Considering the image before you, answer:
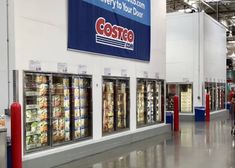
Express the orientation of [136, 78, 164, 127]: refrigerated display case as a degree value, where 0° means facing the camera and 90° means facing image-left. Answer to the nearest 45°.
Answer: approximately 315°

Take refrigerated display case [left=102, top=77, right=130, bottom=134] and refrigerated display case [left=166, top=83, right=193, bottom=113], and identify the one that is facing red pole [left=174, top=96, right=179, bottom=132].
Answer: refrigerated display case [left=166, top=83, right=193, bottom=113]

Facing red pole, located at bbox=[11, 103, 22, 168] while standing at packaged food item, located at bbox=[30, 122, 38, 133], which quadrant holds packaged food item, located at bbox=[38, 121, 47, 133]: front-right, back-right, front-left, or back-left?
back-left

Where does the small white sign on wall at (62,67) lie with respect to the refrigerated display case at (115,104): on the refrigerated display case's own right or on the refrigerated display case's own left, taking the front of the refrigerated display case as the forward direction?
on the refrigerated display case's own right

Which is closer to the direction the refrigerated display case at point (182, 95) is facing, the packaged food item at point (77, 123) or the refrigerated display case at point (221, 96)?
the packaged food item

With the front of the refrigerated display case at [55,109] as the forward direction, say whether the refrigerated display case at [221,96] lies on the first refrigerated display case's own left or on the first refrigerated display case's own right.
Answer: on the first refrigerated display case's own left

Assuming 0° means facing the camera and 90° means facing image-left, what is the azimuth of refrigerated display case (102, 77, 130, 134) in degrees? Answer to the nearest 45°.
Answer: approximately 315°

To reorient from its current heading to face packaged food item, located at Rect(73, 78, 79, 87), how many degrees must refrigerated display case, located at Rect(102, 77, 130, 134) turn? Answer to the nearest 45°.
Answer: approximately 90° to its right
